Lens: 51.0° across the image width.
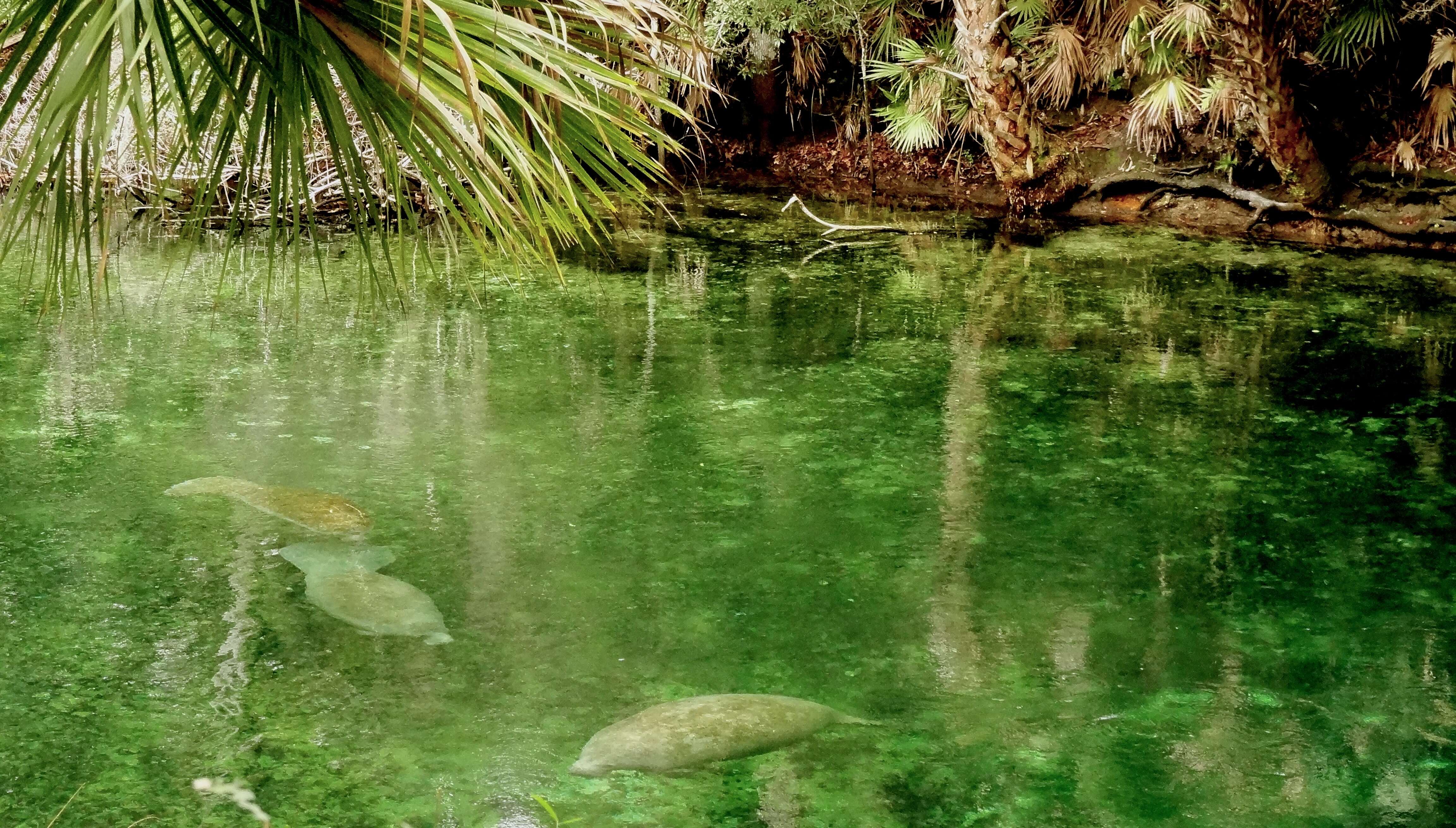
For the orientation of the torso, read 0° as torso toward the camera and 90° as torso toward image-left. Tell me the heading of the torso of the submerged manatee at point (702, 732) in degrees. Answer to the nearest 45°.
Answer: approximately 90°

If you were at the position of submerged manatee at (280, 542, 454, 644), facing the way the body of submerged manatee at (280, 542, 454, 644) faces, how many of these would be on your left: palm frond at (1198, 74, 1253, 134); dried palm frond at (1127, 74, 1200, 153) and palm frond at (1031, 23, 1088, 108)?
3

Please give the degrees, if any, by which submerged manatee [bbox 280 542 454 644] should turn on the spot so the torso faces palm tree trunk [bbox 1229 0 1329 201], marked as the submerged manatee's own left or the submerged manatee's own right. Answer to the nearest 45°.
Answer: approximately 90° to the submerged manatee's own left

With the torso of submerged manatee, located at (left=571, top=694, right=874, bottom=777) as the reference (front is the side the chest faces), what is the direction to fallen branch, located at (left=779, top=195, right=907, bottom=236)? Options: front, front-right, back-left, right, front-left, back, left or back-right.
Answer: right

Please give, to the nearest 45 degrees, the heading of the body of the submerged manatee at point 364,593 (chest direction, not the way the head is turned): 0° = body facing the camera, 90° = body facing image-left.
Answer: approximately 315°

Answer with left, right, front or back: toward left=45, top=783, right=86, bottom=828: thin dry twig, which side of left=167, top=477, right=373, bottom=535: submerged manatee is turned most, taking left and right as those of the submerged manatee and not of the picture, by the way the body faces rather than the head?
right

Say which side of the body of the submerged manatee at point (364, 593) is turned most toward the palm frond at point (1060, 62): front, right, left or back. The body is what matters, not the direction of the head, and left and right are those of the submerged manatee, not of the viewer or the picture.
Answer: left

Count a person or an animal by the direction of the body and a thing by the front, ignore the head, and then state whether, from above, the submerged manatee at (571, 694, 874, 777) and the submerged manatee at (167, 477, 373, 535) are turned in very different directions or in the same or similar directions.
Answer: very different directions

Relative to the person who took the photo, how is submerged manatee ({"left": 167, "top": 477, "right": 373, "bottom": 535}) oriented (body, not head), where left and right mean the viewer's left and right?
facing to the right of the viewer
